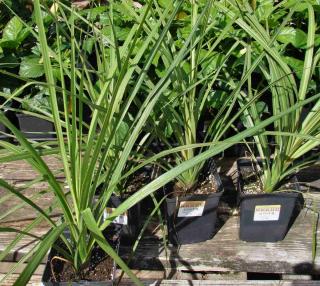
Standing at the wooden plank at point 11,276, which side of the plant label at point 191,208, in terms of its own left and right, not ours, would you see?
right

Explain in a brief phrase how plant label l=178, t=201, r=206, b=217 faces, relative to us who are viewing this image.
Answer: facing the viewer
